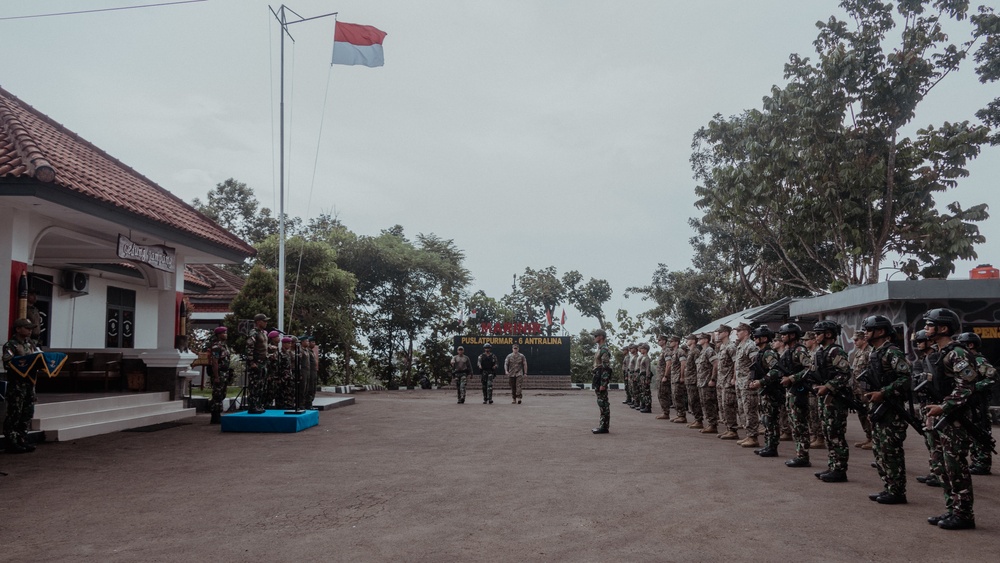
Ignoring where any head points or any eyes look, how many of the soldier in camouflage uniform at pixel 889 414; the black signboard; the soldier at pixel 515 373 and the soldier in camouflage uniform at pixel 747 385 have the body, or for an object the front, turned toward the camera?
2

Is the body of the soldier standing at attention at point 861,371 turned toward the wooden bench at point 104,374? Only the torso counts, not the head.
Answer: yes

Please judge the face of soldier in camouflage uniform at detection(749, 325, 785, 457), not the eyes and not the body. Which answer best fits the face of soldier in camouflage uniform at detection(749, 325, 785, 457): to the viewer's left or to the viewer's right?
to the viewer's left

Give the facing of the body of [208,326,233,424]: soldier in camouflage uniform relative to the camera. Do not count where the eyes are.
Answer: to the viewer's right

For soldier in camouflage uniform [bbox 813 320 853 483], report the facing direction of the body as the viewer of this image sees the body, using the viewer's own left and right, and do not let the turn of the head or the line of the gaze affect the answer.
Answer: facing to the left of the viewer

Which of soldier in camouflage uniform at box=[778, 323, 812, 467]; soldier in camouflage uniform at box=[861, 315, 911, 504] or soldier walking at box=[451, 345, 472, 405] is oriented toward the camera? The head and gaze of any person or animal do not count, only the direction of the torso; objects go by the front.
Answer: the soldier walking

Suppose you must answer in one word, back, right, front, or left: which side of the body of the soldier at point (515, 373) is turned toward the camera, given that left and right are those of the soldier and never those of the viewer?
front

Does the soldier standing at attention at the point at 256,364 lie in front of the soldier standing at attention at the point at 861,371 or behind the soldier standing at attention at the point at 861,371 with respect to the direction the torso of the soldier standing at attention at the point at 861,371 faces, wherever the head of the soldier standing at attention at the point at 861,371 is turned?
in front

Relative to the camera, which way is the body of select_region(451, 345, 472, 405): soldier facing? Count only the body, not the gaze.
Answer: toward the camera

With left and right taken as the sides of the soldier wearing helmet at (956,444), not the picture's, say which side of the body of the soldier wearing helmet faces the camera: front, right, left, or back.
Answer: left

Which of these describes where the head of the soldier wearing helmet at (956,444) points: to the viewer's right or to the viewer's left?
to the viewer's left

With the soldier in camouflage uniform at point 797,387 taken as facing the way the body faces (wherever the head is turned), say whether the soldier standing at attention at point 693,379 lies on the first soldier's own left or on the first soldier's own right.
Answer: on the first soldier's own right

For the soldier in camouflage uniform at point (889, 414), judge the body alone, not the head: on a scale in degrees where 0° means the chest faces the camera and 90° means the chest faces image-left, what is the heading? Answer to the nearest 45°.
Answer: approximately 90°

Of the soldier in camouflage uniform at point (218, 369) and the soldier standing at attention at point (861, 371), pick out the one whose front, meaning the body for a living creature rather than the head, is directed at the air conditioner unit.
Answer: the soldier standing at attention

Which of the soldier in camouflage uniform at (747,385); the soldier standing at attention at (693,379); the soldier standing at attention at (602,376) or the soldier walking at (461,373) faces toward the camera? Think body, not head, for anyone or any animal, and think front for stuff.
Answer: the soldier walking at (461,373)

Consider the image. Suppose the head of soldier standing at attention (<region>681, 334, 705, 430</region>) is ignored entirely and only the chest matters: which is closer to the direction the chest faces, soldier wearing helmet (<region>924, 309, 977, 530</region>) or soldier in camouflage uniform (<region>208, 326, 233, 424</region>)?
the soldier in camouflage uniform

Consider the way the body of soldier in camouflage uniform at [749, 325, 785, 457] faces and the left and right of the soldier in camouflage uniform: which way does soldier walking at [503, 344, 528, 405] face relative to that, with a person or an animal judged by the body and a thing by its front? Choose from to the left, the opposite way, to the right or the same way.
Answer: to the left
